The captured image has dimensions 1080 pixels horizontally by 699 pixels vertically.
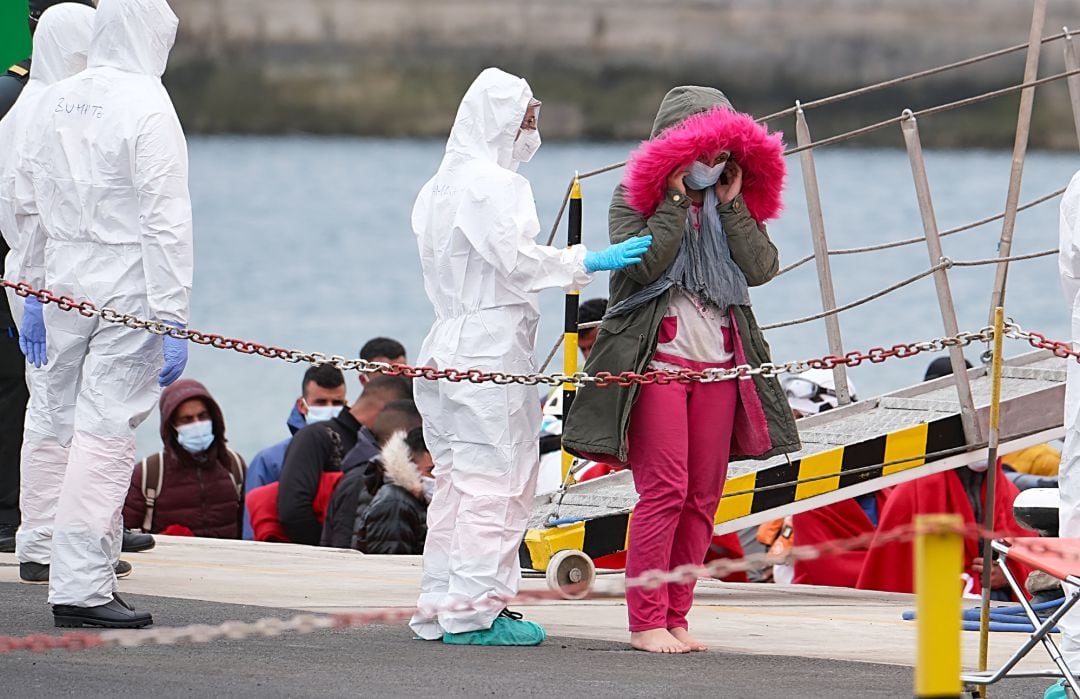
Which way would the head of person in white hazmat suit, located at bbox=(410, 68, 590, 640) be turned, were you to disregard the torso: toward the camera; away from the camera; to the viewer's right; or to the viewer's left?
to the viewer's right

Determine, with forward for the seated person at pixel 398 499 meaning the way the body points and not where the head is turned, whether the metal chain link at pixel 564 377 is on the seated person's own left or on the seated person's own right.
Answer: on the seated person's own right

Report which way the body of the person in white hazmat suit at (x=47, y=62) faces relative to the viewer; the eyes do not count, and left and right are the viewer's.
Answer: facing away from the viewer

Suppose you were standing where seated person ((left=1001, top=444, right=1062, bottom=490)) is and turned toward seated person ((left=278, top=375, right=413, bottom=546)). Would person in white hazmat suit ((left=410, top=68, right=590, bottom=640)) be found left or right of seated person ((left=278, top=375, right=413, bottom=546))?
left

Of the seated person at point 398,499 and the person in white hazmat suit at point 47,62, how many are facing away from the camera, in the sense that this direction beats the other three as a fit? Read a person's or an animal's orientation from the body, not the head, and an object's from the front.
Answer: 1

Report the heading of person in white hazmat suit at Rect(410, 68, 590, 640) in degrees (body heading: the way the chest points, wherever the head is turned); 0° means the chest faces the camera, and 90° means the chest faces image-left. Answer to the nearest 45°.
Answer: approximately 225°
